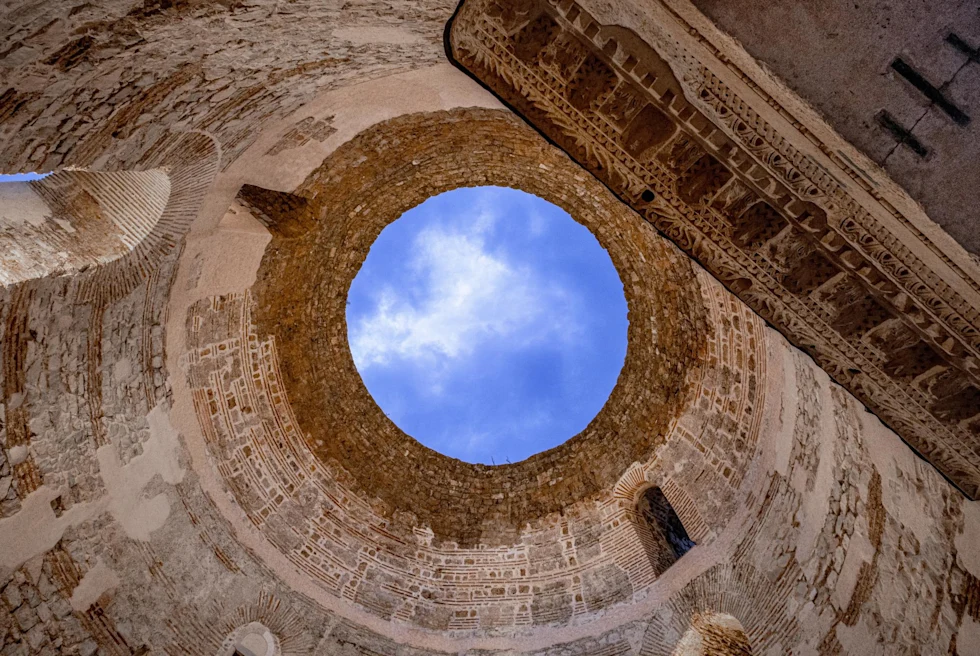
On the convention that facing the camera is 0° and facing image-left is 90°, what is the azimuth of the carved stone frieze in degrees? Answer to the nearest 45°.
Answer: approximately 45°
